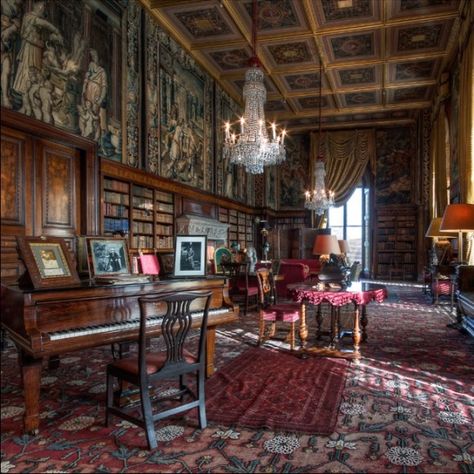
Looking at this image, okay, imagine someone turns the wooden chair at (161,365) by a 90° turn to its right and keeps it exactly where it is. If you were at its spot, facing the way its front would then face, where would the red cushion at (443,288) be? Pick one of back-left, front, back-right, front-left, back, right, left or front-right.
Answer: front

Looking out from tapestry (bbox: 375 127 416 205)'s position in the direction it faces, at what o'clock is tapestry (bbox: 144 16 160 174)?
tapestry (bbox: 144 16 160 174) is roughly at 1 o'clock from tapestry (bbox: 375 127 416 205).

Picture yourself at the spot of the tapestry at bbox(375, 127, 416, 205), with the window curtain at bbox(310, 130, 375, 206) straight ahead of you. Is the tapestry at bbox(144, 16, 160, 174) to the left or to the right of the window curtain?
left

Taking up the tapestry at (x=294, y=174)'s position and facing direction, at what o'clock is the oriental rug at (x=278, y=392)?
The oriental rug is roughly at 12 o'clock from the tapestry.

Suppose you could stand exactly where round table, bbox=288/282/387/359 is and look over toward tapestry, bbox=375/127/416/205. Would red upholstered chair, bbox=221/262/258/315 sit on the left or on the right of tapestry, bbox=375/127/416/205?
left

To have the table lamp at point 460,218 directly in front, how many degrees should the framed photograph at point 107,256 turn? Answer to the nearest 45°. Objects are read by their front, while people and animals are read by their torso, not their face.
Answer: approximately 45° to its left

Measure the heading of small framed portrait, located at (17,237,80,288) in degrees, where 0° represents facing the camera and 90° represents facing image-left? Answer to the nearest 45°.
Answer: approximately 315°

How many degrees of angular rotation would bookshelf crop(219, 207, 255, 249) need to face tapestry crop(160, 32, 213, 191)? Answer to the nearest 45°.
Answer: approximately 45° to its right

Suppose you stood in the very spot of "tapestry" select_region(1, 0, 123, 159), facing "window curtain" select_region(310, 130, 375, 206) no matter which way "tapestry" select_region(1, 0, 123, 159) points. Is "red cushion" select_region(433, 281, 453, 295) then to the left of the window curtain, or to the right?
right

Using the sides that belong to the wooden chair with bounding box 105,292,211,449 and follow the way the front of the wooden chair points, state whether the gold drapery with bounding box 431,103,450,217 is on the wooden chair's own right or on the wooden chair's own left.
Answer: on the wooden chair's own right
